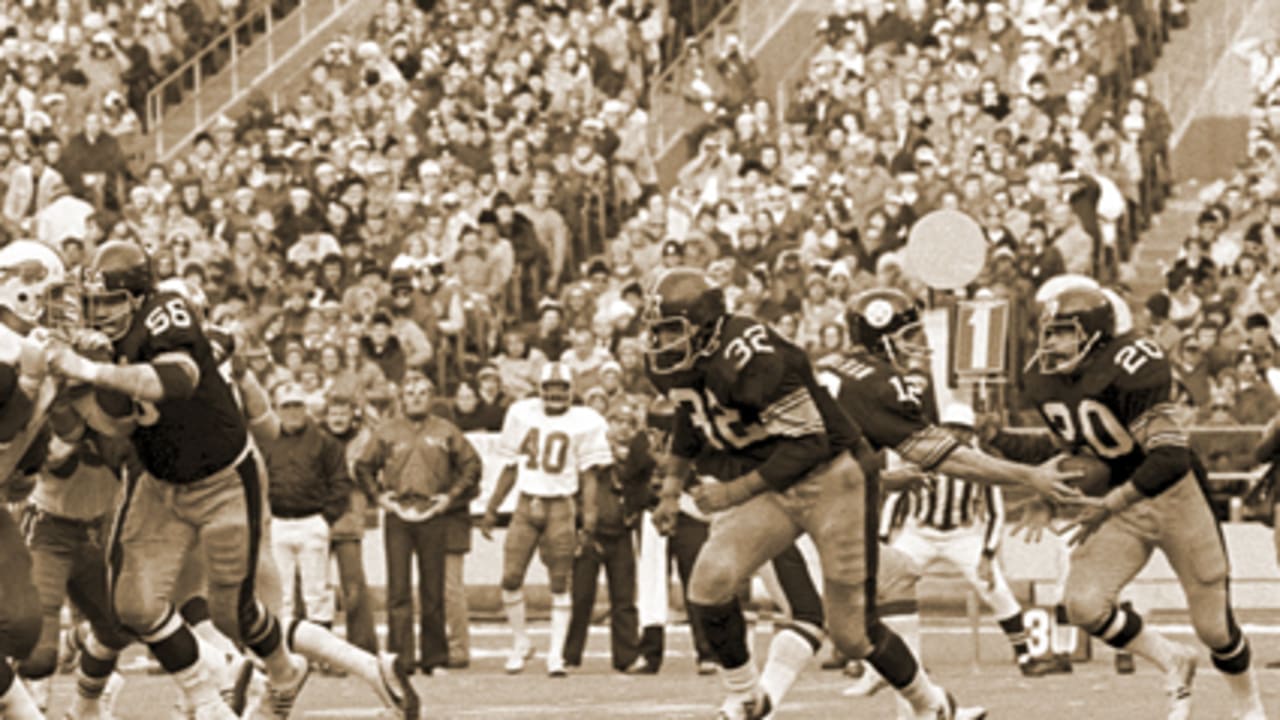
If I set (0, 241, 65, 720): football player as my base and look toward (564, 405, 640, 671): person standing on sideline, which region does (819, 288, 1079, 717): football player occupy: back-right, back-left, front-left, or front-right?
front-right

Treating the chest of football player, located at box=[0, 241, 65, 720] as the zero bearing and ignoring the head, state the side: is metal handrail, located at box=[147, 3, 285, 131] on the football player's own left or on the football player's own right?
on the football player's own left

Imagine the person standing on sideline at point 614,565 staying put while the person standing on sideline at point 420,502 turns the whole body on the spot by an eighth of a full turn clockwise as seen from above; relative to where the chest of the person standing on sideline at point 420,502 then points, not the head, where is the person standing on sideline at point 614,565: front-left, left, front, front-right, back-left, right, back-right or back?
back-left

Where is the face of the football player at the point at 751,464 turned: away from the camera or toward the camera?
toward the camera

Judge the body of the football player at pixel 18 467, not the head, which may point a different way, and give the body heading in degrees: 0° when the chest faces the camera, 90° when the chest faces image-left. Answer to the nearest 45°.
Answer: approximately 270°

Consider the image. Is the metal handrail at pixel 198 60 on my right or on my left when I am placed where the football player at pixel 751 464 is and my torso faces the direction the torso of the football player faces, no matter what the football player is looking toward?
on my right

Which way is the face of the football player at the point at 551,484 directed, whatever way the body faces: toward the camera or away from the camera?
toward the camera

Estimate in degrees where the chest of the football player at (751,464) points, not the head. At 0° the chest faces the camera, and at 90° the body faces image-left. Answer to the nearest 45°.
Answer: approximately 45°

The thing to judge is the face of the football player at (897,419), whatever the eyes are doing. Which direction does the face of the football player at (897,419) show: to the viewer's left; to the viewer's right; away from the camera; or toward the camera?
to the viewer's right

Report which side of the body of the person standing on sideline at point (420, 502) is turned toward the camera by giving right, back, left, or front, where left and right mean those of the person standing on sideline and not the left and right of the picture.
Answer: front

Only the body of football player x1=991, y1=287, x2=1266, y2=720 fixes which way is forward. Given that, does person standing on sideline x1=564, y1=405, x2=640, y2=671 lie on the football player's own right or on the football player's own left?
on the football player's own right

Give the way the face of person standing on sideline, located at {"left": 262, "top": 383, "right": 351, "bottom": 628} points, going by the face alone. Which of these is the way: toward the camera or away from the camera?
toward the camera

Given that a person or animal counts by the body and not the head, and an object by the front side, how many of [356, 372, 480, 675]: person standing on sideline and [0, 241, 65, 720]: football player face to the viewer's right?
1

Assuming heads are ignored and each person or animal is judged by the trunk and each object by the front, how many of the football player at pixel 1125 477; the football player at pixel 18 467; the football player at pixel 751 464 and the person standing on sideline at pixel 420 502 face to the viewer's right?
1

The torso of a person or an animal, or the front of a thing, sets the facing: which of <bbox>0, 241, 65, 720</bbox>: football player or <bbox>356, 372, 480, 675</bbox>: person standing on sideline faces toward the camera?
the person standing on sideline

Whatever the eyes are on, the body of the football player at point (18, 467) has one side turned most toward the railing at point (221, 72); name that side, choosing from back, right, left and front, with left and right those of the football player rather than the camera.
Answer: left
